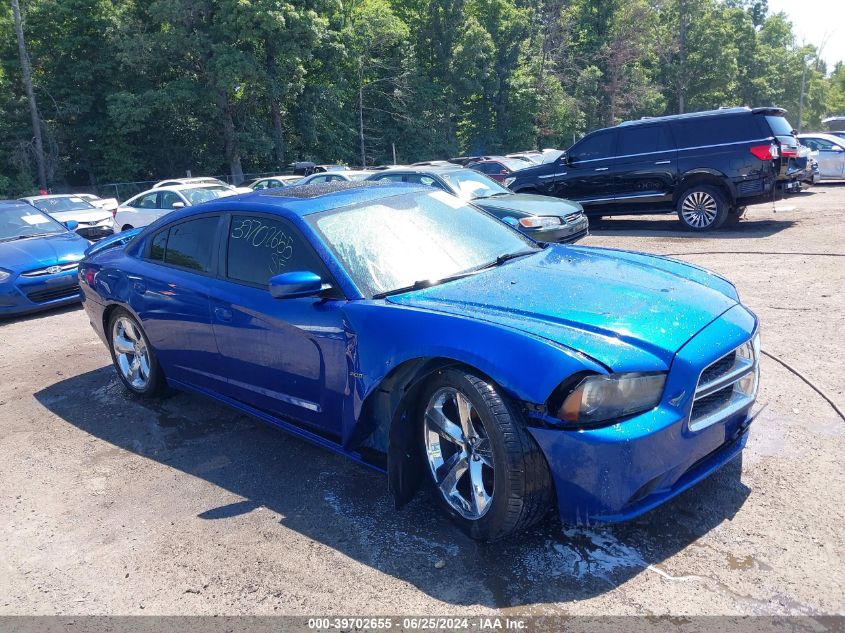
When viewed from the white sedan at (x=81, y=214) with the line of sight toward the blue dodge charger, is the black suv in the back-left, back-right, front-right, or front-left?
front-left

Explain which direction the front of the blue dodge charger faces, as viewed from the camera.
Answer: facing the viewer and to the right of the viewer

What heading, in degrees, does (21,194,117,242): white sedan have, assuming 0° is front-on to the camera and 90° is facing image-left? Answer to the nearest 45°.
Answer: approximately 315°

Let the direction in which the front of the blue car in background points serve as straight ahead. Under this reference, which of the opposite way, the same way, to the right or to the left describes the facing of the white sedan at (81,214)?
the same way

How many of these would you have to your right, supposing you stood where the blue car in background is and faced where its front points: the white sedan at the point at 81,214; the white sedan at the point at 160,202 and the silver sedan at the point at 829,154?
0

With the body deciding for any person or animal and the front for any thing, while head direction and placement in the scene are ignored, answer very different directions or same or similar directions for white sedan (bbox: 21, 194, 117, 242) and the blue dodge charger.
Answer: same or similar directions

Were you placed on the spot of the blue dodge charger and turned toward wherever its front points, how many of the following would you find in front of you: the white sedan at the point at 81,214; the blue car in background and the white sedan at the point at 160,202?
0

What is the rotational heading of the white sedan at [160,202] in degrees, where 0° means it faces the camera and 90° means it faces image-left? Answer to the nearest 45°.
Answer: approximately 315°

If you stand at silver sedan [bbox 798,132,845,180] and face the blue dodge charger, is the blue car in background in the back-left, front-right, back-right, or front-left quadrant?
front-right

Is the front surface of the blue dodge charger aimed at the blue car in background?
no

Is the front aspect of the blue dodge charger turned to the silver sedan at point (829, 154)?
no

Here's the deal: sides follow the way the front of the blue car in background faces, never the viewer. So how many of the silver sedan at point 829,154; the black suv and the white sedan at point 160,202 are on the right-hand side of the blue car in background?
0

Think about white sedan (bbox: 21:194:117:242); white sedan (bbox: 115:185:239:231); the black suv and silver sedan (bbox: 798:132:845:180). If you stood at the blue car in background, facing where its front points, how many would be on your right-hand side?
0

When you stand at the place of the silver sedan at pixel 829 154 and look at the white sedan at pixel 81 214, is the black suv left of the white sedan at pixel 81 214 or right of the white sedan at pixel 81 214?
left

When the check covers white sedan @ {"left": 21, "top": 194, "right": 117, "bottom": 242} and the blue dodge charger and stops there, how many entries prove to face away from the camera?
0

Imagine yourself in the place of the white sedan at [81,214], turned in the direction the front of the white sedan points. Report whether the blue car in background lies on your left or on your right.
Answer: on your right

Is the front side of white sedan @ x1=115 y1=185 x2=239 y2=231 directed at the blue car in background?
no

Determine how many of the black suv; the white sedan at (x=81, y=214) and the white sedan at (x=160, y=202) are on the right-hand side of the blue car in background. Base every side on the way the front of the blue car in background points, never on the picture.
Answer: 0

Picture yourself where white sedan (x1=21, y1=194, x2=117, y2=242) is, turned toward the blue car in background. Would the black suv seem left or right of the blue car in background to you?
left
